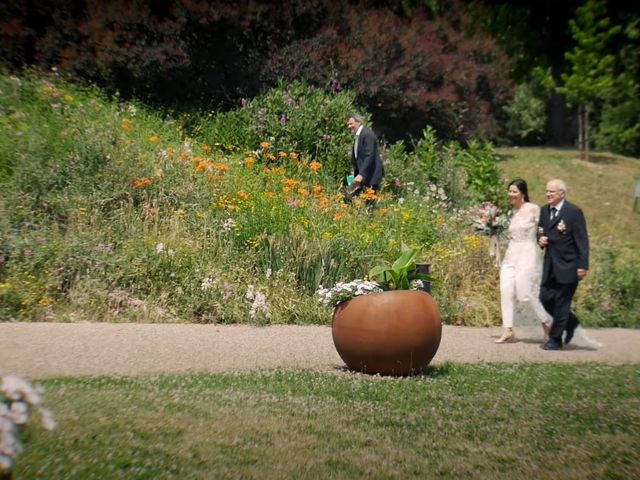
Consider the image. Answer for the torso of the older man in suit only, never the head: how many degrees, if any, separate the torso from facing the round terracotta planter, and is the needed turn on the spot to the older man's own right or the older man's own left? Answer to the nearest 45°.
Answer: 0° — they already face it

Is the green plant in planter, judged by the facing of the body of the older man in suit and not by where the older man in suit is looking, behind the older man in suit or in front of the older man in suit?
in front

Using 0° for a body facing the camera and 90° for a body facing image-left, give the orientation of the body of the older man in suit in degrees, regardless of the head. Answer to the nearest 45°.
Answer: approximately 45°

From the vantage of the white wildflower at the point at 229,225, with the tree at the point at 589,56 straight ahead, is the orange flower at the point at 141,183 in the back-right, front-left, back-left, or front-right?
back-left

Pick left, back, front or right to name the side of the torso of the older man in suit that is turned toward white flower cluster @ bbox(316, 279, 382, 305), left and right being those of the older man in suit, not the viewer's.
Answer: front

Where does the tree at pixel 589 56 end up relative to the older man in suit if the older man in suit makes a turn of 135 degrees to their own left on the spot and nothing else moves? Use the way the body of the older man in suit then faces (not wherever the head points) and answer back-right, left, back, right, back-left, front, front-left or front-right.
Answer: left
